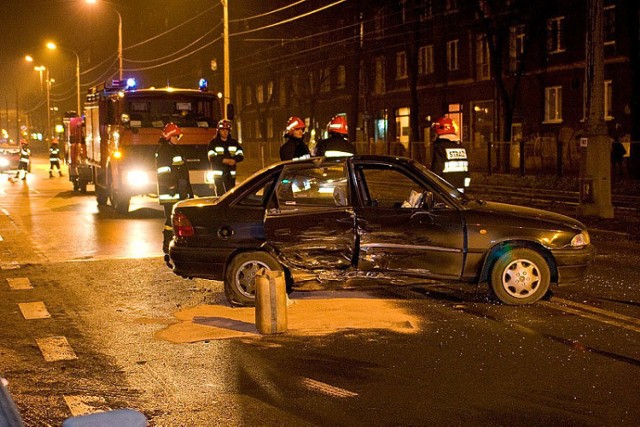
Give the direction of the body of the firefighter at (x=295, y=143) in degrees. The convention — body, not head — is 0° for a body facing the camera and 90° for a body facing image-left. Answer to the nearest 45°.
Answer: approximately 315°

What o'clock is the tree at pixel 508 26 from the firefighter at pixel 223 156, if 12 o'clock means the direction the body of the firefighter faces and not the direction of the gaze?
The tree is roughly at 7 o'clock from the firefighter.

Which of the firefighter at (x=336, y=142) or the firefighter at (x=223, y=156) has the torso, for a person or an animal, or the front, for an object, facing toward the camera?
the firefighter at (x=223, y=156)

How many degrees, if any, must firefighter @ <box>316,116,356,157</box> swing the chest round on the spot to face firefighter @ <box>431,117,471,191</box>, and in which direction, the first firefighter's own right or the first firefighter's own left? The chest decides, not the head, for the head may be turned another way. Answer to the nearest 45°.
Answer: approximately 90° to the first firefighter's own right

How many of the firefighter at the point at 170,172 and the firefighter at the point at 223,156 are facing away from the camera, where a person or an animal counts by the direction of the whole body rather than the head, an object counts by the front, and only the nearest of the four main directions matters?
0

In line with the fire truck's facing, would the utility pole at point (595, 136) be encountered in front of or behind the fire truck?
in front

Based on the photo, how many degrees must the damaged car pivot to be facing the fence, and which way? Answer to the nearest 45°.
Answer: approximately 90° to its left

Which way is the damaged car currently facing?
to the viewer's right

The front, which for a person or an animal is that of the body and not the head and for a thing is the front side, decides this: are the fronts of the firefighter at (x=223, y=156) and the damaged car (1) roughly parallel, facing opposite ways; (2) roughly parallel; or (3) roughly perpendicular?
roughly perpendicular

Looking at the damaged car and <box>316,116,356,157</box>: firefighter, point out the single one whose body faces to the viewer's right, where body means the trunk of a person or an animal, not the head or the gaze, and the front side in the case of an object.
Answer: the damaged car

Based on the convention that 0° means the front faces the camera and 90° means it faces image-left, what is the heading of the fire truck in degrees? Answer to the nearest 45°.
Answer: approximately 315°

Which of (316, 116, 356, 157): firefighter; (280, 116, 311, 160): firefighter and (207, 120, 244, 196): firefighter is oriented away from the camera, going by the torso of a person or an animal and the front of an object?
(316, 116, 356, 157): firefighter

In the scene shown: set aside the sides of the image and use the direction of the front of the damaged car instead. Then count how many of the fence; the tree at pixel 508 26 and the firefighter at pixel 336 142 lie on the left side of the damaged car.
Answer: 3

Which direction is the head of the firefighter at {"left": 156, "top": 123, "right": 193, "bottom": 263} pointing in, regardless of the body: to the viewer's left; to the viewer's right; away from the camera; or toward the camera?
to the viewer's right

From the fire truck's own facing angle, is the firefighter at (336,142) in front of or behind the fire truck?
in front

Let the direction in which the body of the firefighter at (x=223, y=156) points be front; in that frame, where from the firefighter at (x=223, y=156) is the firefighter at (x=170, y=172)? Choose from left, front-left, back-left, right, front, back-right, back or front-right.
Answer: front-right

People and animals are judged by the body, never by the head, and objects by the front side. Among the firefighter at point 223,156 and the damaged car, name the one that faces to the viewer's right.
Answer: the damaged car

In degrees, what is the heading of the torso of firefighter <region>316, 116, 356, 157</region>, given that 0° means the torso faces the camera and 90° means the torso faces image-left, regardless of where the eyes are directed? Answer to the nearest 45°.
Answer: approximately 180°

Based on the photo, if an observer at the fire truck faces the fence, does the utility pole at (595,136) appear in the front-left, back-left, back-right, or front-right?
front-right
